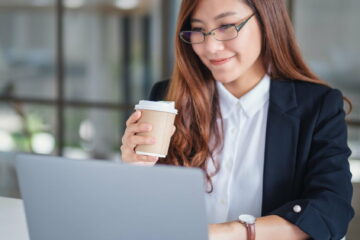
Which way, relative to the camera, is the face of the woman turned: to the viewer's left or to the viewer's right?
to the viewer's left

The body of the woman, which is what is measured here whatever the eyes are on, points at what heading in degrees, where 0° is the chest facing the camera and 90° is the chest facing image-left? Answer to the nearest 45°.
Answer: approximately 45°
